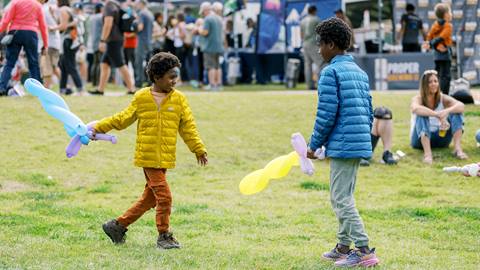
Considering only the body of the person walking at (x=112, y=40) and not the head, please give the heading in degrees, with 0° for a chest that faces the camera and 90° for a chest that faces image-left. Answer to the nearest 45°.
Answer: approximately 90°

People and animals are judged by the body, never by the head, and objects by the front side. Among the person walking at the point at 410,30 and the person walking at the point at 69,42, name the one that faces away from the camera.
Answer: the person walking at the point at 410,30

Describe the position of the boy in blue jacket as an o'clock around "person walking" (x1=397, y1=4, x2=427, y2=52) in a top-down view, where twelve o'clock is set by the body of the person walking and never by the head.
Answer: The boy in blue jacket is roughly at 6 o'clock from the person walking.

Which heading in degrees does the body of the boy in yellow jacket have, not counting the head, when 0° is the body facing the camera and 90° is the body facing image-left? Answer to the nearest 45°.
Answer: approximately 315°

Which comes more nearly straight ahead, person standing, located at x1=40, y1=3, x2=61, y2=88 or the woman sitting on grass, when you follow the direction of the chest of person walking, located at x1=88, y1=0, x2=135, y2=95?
the person standing

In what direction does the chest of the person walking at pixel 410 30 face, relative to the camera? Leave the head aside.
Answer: away from the camera

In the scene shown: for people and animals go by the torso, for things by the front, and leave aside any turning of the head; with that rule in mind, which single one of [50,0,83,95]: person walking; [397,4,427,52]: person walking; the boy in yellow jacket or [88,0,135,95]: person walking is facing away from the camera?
[397,4,427,52]: person walking

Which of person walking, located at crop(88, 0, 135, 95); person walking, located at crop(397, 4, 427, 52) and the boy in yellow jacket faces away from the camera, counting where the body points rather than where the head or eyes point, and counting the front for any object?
person walking, located at crop(397, 4, 427, 52)

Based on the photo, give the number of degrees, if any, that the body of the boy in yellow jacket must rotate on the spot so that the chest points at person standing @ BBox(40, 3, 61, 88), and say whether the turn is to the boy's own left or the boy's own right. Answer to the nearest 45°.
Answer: approximately 135° to the boy's own left

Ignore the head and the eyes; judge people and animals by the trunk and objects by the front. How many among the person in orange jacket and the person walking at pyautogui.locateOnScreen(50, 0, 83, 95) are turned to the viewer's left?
1
